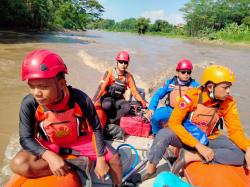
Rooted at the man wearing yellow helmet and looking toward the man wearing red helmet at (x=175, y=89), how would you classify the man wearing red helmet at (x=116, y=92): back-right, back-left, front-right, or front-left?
front-left

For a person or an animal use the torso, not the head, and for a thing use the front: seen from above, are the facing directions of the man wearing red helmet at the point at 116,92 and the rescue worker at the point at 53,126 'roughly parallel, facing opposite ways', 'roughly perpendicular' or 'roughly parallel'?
roughly parallel

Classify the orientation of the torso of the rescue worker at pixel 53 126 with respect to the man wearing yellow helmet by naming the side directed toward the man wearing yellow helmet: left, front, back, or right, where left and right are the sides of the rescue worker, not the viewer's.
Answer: left

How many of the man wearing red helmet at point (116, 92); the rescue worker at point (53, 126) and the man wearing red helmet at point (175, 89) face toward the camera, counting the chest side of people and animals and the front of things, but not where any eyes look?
3

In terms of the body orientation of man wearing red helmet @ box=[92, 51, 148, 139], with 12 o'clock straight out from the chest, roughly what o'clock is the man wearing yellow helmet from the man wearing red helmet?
The man wearing yellow helmet is roughly at 11 o'clock from the man wearing red helmet.

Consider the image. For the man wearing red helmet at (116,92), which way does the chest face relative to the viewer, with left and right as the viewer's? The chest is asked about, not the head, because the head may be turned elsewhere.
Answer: facing the viewer

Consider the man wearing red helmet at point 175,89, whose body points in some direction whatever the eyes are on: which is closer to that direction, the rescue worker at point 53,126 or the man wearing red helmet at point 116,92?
the rescue worker

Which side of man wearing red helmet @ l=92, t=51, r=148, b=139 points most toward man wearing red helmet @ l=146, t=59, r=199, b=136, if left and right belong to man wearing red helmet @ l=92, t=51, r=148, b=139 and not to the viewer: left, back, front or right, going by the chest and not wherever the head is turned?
left

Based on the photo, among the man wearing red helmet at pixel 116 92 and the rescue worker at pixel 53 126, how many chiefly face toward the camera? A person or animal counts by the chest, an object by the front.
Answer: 2

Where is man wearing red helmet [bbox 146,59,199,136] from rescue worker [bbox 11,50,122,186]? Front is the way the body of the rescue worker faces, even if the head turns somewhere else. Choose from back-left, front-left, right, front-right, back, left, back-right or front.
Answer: back-left

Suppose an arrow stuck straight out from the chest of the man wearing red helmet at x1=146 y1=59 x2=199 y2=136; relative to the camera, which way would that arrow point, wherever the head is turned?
toward the camera

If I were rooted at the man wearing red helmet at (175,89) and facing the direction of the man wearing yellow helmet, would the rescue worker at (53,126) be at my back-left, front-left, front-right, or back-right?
front-right
